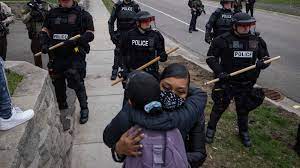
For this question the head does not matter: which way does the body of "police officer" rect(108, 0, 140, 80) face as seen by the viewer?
toward the camera

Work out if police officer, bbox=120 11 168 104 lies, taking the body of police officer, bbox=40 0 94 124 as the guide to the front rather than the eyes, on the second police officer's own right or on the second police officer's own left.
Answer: on the second police officer's own left

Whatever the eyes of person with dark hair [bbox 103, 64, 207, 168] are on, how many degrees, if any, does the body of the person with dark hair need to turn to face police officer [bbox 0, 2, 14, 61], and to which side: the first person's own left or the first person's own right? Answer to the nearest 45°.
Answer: approximately 90° to the first person's own right

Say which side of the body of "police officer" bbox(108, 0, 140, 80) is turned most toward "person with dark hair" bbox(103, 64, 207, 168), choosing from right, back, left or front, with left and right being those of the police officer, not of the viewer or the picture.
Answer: front

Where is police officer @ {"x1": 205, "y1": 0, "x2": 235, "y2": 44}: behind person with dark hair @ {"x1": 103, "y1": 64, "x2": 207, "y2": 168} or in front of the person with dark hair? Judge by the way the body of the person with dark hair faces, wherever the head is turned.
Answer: behind

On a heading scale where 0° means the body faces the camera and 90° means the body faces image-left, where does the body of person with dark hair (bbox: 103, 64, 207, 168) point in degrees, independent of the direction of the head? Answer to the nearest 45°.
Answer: approximately 45°

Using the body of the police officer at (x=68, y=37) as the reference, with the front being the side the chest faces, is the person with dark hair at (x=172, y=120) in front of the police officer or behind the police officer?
in front

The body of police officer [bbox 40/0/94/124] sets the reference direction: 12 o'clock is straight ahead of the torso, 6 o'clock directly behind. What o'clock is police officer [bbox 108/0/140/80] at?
police officer [bbox 108/0/140/80] is roughly at 7 o'clock from police officer [bbox 40/0/94/124].

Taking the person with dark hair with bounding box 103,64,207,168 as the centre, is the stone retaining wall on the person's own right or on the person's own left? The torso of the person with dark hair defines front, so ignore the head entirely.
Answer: on the person's own right

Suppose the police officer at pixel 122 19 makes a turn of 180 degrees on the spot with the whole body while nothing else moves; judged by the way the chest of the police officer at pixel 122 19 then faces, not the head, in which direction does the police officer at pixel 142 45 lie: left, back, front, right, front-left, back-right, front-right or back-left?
back

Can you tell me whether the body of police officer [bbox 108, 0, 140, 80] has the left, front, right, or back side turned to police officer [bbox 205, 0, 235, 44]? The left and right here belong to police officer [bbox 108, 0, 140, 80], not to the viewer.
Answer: left

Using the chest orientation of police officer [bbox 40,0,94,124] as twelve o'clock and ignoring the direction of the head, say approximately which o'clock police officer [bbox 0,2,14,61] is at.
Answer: police officer [bbox 0,2,14,61] is roughly at 5 o'clock from police officer [bbox 40,0,94,124].
